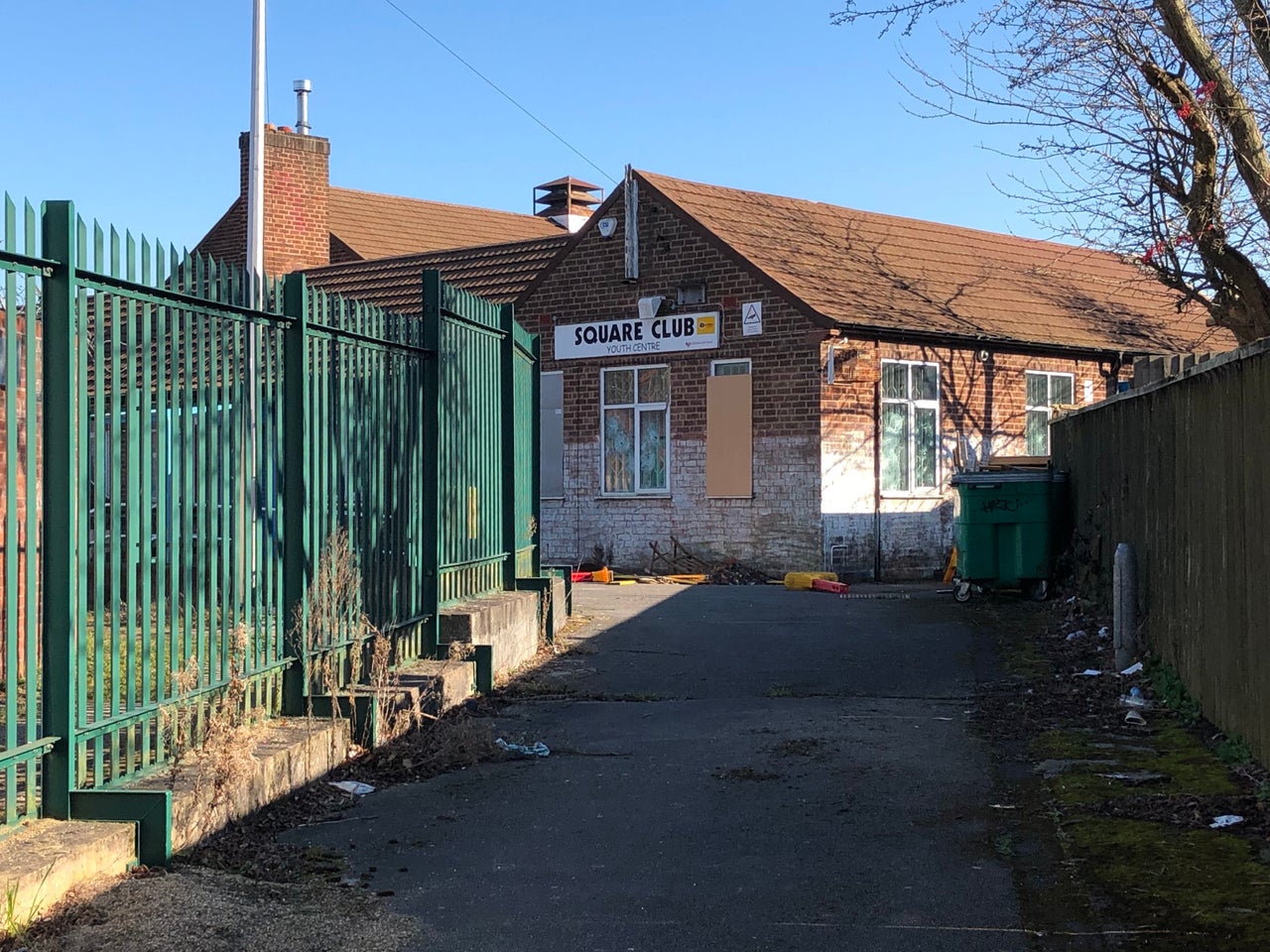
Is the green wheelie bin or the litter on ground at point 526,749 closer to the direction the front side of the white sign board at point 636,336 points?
the litter on ground

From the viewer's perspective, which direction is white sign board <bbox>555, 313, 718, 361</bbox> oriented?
toward the camera

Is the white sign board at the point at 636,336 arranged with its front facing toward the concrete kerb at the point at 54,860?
yes

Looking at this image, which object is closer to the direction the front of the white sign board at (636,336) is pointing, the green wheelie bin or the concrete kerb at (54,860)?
the concrete kerb

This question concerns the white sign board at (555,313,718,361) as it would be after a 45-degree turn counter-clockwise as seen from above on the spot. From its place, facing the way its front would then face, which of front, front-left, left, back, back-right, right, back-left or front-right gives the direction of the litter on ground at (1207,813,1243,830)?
front-right

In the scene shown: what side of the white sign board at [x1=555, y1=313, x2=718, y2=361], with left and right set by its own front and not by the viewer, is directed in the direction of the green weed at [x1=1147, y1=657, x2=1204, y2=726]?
front

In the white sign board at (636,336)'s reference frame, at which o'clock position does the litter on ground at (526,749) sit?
The litter on ground is roughly at 12 o'clock from the white sign board.

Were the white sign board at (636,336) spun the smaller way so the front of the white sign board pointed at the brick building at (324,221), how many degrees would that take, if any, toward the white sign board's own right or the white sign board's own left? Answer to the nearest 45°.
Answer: approximately 135° to the white sign board's own right

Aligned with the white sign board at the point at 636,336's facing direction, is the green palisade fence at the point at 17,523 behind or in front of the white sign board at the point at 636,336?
in front

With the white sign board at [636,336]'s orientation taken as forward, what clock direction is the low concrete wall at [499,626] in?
The low concrete wall is roughly at 12 o'clock from the white sign board.

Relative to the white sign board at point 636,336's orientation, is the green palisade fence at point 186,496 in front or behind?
in front

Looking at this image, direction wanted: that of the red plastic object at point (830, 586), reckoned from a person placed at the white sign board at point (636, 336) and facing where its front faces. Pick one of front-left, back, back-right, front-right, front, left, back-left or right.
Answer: front-left

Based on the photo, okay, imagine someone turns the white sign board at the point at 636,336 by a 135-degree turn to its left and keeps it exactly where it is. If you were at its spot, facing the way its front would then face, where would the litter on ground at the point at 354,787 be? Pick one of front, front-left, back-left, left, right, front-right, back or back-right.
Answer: back-right
